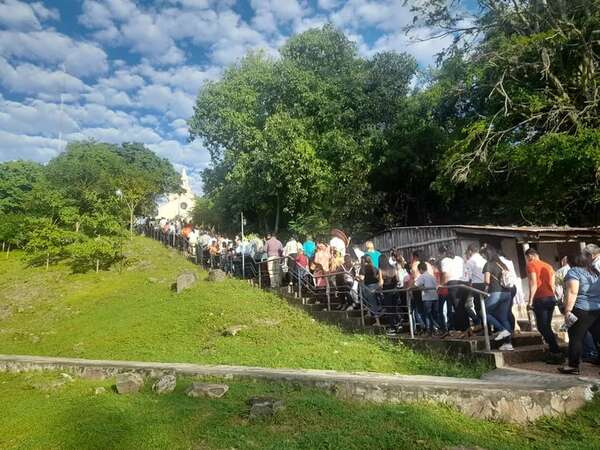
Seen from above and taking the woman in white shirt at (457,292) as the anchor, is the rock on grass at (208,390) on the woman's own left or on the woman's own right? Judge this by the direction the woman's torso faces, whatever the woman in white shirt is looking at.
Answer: on the woman's own left

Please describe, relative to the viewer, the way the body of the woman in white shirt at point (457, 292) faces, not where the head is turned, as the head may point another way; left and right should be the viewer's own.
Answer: facing away from the viewer and to the left of the viewer

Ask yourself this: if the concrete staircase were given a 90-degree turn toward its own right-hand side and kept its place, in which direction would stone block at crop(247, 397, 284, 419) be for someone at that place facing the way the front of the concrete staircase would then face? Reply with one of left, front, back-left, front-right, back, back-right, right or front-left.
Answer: front

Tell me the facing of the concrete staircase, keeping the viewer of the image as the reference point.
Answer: facing the viewer and to the right of the viewer

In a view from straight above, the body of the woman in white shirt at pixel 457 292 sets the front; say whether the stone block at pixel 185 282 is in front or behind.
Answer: in front

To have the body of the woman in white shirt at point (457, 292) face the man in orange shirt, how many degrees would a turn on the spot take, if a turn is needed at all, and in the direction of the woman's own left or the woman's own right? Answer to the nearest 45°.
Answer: approximately 180°

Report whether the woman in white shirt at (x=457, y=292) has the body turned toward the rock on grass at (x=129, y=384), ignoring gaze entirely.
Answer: no

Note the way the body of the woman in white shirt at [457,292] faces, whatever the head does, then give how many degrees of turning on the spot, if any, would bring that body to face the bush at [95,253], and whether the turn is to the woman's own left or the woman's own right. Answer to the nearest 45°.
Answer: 0° — they already face it

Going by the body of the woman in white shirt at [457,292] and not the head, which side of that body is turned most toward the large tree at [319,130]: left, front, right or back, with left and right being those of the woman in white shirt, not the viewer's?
front

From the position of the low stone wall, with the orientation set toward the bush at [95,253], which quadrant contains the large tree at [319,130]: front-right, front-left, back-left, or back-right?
front-right

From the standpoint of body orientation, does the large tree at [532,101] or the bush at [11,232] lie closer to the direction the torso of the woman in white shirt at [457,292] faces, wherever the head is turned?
the bush

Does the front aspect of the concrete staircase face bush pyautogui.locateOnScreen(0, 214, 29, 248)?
no

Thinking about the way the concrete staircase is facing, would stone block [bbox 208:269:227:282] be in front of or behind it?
behind

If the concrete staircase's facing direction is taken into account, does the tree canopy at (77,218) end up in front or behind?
behind

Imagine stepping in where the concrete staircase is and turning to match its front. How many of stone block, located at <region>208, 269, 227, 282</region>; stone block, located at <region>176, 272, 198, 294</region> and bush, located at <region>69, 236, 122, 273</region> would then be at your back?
3

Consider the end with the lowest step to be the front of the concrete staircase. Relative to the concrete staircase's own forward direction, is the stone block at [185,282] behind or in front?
behind

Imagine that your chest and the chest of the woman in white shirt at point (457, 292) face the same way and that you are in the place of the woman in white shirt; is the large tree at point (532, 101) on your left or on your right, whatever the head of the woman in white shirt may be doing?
on your right
